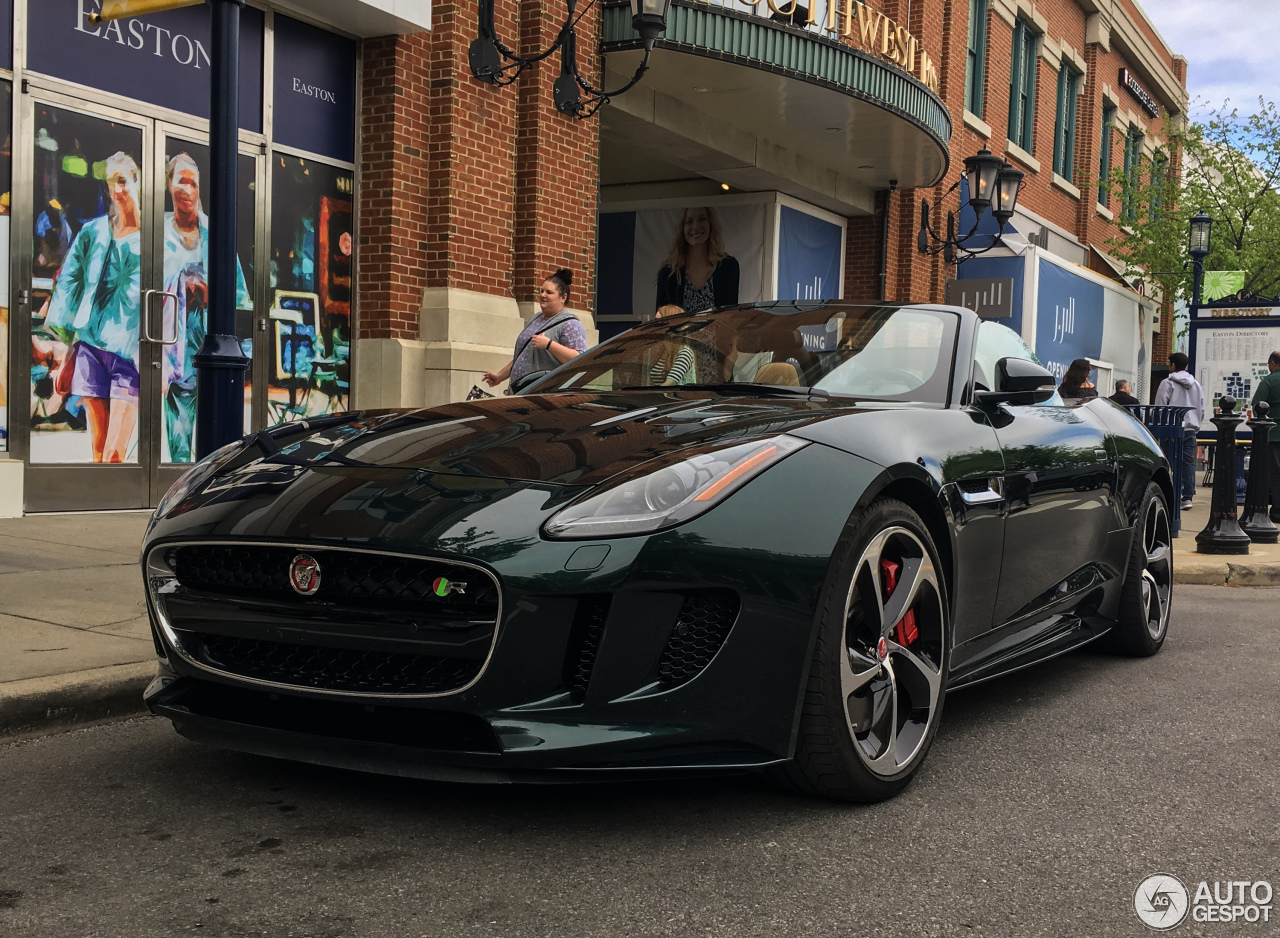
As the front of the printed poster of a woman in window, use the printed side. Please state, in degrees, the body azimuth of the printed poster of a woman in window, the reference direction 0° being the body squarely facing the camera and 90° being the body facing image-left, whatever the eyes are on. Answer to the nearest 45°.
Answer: approximately 0°

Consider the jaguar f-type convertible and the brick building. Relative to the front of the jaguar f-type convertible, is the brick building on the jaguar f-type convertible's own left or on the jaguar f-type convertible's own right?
on the jaguar f-type convertible's own right

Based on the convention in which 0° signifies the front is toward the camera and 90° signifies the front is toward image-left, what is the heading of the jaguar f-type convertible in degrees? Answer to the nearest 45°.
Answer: approximately 45°

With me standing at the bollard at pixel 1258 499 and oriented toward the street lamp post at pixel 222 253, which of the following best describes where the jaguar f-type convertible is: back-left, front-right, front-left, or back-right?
front-left

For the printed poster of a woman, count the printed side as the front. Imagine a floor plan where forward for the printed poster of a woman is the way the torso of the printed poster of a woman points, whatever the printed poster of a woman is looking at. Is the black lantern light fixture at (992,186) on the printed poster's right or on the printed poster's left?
on the printed poster's left

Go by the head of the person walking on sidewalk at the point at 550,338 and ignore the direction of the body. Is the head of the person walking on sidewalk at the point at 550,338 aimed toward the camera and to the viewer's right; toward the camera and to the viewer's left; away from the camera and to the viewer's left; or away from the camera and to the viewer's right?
toward the camera and to the viewer's left

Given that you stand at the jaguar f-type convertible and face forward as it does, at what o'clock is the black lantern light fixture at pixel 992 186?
The black lantern light fixture is roughly at 5 o'clock from the jaguar f-type convertible.

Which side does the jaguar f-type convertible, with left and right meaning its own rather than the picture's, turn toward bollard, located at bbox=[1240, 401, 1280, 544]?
back
